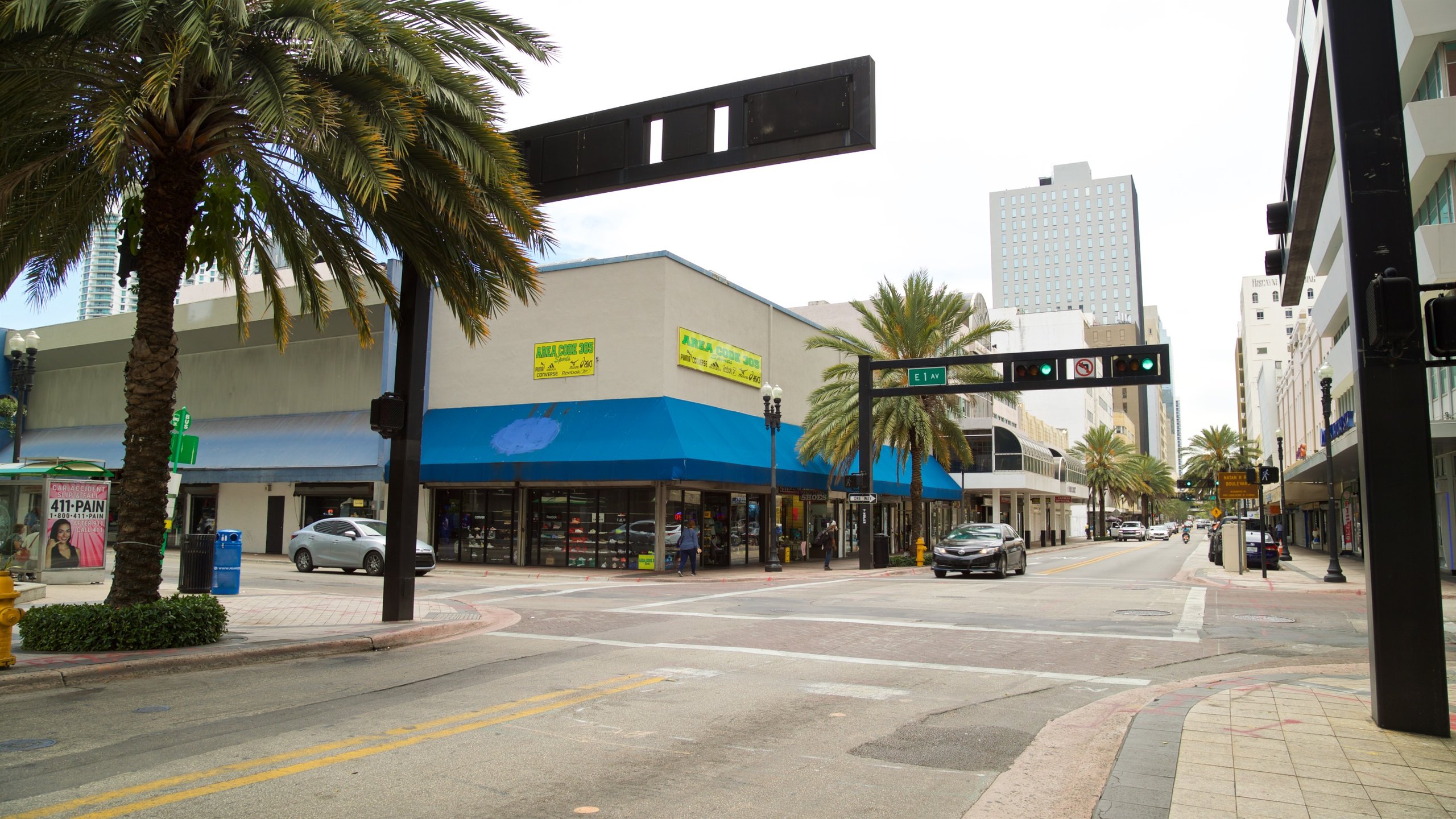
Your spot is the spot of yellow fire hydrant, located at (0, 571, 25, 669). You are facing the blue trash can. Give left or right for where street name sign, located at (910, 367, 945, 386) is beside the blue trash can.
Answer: right

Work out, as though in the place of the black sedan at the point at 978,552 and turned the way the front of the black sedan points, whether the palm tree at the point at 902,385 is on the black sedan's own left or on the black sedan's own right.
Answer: on the black sedan's own right

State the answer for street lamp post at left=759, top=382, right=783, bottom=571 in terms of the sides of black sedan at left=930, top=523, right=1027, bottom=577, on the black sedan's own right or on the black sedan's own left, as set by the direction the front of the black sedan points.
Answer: on the black sedan's own right

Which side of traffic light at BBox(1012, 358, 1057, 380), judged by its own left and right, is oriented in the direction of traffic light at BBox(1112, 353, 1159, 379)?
left

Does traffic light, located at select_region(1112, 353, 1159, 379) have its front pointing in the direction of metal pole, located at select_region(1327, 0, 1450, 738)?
yes

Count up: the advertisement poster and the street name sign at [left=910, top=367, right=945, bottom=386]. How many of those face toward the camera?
2

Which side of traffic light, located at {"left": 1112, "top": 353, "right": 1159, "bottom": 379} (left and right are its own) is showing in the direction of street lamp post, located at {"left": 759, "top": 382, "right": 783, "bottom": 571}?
right

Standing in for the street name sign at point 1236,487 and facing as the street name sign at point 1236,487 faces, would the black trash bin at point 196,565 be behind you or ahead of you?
ahead

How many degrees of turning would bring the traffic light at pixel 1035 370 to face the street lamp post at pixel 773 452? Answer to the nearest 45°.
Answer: approximately 90° to its right

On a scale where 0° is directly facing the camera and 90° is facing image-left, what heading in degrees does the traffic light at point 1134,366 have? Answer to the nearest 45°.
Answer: approximately 0°
